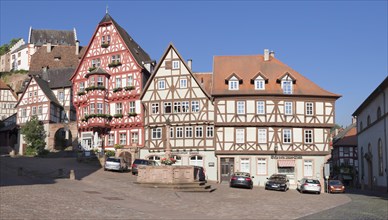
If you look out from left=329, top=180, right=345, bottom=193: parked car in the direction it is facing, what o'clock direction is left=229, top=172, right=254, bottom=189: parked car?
left=229, top=172, right=254, bottom=189: parked car is roughly at 3 o'clock from left=329, top=180, right=345, bottom=193: parked car.

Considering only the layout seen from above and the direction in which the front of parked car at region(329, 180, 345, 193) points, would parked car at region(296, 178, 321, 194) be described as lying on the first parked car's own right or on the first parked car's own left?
on the first parked car's own right

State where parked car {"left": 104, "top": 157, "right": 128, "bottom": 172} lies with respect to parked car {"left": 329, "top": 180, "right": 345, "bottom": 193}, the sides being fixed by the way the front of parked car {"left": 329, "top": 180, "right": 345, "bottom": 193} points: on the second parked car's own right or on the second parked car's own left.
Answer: on the second parked car's own right

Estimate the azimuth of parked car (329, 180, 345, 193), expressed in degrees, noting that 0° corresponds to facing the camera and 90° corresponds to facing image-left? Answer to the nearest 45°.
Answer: approximately 315°
